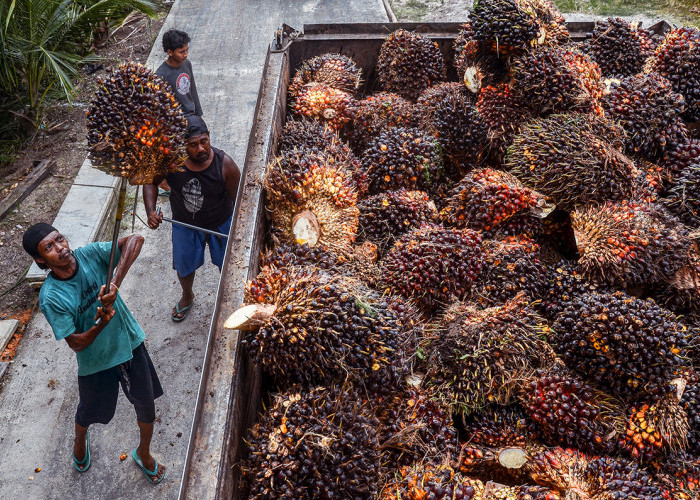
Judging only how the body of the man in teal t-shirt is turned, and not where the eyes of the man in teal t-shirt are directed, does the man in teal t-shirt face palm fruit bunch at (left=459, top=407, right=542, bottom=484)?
yes

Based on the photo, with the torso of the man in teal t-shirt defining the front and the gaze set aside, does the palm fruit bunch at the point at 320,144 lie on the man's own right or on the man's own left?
on the man's own left

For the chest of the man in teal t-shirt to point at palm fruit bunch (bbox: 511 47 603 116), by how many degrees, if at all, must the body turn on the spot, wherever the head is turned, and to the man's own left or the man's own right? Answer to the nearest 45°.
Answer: approximately 45° to the man's own left

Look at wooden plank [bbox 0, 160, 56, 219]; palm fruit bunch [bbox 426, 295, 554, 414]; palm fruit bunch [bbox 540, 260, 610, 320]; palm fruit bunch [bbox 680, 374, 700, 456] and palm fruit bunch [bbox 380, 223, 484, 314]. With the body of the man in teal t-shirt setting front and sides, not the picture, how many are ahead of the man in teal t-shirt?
4

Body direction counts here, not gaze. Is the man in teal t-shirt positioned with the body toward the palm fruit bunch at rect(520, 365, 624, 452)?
yes

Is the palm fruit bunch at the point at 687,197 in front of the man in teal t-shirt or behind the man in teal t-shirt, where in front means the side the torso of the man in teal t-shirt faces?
in front

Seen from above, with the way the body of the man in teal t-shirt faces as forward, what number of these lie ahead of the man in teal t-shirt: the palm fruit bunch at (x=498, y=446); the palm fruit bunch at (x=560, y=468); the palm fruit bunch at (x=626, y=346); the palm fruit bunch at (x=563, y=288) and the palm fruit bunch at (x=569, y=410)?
5

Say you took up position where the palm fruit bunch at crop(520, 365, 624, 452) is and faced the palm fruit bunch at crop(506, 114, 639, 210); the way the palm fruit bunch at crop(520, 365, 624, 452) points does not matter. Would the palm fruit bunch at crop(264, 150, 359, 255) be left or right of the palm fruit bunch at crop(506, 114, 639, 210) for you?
left

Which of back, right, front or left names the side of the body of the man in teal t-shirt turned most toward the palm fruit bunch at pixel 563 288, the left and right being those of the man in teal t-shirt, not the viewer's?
front

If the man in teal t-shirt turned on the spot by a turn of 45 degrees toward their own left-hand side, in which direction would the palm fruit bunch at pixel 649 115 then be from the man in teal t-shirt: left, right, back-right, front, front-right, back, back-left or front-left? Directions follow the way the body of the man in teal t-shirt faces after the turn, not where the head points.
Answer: front

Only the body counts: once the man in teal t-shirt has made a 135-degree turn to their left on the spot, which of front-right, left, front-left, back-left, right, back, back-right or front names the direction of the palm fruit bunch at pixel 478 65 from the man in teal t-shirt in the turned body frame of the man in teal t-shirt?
right

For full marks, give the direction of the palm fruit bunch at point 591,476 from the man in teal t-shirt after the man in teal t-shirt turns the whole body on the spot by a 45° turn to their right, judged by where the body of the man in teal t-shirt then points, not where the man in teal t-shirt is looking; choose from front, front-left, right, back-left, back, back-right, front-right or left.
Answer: front-left

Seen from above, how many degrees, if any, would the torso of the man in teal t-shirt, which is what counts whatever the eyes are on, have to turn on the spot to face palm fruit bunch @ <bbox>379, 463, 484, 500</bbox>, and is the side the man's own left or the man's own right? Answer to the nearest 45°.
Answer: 0° — they already face it

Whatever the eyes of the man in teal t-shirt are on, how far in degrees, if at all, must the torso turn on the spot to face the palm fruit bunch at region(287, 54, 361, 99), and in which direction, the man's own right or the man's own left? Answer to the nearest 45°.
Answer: approximately 90° to the man's own left

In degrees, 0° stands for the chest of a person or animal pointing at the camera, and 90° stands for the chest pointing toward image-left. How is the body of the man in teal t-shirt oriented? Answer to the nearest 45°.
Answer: approximately 315°
